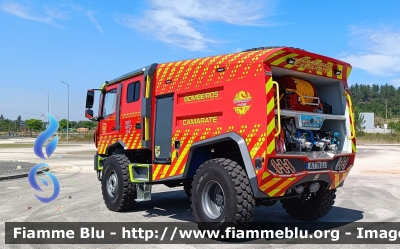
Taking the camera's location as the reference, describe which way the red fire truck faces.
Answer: facing away from the viewer and to the left of the viewer
